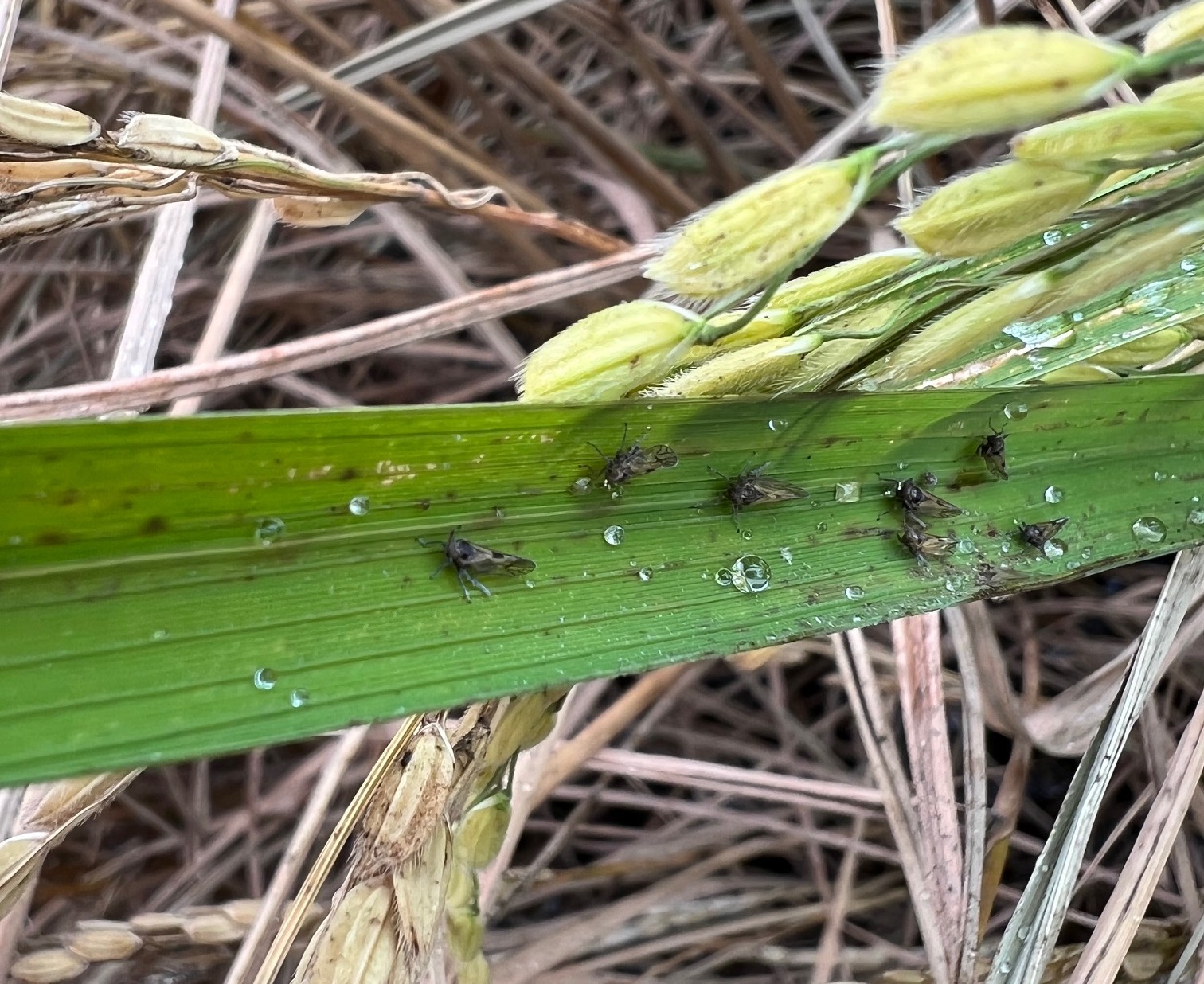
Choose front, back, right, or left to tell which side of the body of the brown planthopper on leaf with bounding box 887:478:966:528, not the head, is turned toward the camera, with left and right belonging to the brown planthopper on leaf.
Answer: left

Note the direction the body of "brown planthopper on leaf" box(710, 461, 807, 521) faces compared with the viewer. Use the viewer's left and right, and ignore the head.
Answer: facing to the left of the viewer

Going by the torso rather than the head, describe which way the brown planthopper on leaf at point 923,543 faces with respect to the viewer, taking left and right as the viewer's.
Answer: facing to the left of the viewer

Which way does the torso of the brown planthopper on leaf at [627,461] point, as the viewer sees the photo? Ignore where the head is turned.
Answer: to the viewer's left

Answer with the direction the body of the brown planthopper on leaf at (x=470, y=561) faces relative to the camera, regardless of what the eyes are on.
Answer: to the viewer's left

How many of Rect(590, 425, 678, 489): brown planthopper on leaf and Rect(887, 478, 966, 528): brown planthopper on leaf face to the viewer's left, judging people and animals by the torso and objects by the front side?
2

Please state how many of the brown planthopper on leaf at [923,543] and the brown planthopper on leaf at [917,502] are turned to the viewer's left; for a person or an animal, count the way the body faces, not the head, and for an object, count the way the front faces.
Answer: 2
